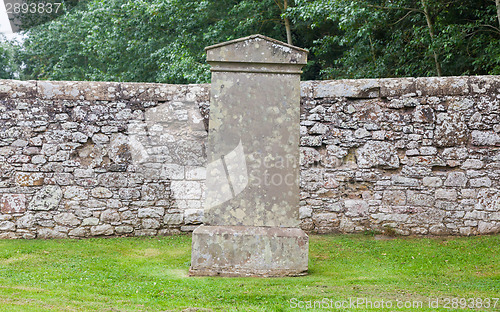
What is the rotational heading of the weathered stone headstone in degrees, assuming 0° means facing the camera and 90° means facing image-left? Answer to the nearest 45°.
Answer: approximately 0°
